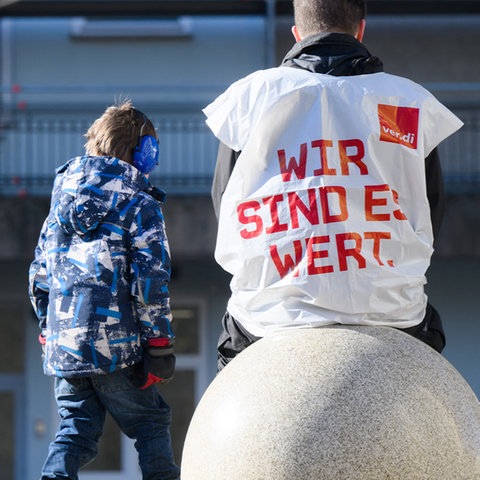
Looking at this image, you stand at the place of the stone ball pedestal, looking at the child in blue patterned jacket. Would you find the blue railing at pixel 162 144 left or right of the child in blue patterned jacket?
right

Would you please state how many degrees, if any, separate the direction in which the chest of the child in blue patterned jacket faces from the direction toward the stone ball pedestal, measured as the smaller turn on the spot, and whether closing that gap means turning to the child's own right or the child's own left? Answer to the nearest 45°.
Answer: approximately 90° to the child's own right

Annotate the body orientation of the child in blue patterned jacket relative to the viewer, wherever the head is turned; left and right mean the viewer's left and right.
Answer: facing away from the viewer and to the right of the viewer

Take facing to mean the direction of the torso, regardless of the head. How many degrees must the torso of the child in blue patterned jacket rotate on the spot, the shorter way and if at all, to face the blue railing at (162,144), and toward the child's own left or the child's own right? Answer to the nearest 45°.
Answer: approximately 45° to the child's own left

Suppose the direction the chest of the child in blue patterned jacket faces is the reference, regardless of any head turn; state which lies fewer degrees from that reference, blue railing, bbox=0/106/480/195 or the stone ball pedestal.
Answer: the blue railing
